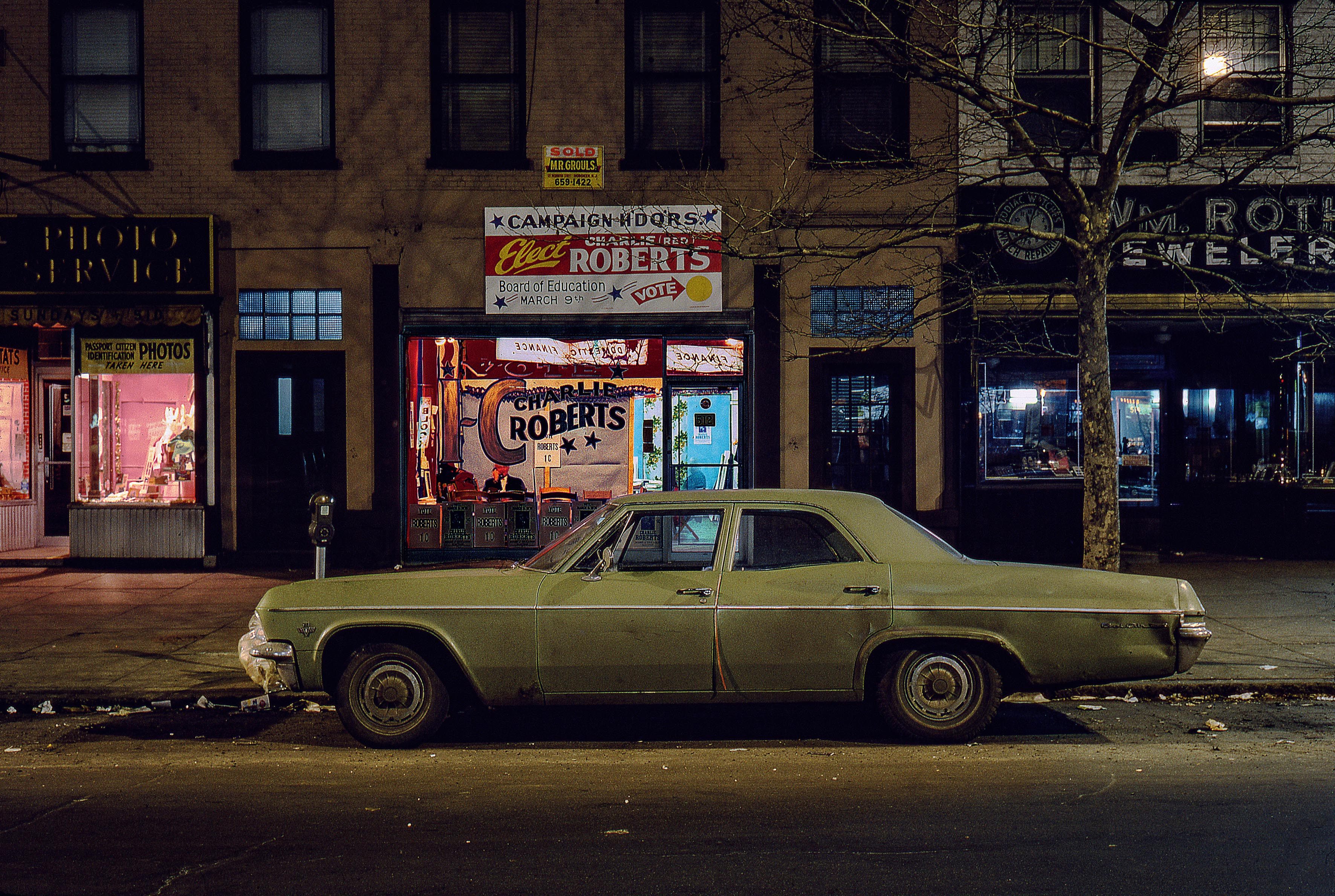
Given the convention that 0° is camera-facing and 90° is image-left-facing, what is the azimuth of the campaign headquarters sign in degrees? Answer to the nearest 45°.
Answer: approximately 0°

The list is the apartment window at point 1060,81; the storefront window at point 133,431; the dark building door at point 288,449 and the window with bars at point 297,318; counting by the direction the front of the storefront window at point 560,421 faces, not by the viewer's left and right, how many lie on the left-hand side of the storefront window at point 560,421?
1

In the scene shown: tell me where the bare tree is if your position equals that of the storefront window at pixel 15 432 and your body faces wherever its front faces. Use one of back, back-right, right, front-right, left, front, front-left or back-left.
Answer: front-left

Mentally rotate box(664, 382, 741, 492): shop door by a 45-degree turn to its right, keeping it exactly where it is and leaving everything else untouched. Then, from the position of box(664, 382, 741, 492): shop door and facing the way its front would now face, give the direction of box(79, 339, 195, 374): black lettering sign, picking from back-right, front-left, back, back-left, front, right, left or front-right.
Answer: front-right

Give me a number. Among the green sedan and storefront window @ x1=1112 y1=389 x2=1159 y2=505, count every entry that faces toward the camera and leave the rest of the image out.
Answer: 1

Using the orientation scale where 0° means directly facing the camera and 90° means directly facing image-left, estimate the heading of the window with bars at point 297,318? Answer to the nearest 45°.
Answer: approximately 0°

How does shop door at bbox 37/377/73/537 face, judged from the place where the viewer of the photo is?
facing the viewer

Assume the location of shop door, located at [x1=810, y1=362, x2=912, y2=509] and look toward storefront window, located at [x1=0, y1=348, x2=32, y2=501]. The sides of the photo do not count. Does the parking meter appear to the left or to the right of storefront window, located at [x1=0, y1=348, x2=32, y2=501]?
left

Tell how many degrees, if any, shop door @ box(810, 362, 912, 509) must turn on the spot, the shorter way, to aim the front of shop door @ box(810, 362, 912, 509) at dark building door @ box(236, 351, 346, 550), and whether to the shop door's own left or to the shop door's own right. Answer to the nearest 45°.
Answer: approximately 90° to the shop door's own right

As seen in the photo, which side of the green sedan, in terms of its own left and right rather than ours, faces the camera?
left

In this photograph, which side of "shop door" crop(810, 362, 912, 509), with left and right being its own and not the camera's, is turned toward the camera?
front

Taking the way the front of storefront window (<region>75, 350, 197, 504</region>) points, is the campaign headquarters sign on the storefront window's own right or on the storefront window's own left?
on the storefront window's own left

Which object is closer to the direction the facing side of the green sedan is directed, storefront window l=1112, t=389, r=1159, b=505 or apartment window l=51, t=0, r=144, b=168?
the apartment window
